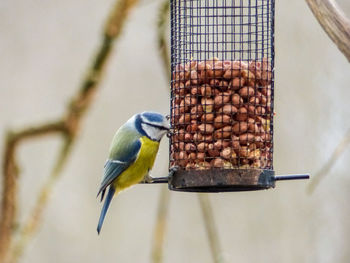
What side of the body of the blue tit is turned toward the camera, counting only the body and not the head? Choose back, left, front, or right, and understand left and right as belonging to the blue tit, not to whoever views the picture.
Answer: right

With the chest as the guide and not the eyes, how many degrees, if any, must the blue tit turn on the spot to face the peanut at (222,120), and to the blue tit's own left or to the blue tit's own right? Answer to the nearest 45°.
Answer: approximately 45° to the blue tit's own right

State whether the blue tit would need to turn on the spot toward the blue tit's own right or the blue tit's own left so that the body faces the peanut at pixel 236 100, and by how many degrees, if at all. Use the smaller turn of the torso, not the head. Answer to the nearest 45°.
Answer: approximately 45° to the blue tit's own right
